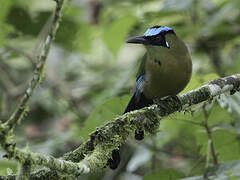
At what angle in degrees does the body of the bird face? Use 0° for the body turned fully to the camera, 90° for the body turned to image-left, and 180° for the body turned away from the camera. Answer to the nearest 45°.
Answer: approximately 315°

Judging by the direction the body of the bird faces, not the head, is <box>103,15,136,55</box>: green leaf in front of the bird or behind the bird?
behind

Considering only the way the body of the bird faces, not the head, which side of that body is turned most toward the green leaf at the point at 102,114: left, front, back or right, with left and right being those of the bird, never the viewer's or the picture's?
right

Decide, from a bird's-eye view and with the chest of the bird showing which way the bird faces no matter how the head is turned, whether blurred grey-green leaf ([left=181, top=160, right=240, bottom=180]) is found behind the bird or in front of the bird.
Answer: in front
